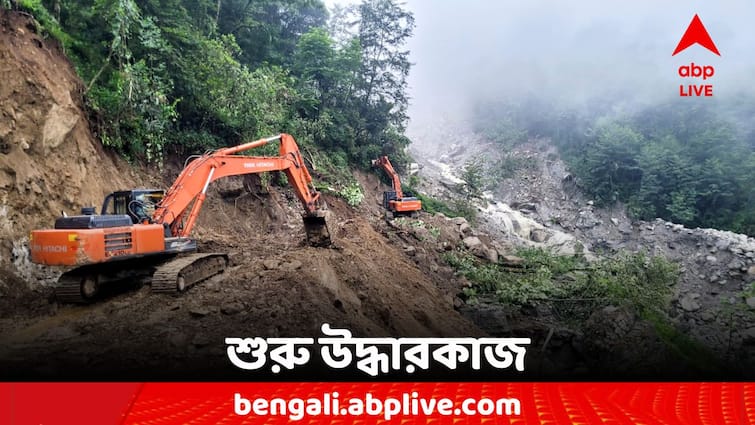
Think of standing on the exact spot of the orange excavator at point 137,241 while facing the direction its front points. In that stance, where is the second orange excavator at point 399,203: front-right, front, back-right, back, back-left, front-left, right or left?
front

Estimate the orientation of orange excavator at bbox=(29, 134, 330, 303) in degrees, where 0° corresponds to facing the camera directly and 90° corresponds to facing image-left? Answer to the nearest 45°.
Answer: approximately 225°

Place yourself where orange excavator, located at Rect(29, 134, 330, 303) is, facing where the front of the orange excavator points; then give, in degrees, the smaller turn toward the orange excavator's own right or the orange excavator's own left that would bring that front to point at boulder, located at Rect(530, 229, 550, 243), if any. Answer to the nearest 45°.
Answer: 0° — it already faces it

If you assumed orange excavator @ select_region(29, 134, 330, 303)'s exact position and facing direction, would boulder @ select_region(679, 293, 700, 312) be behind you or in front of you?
in front
